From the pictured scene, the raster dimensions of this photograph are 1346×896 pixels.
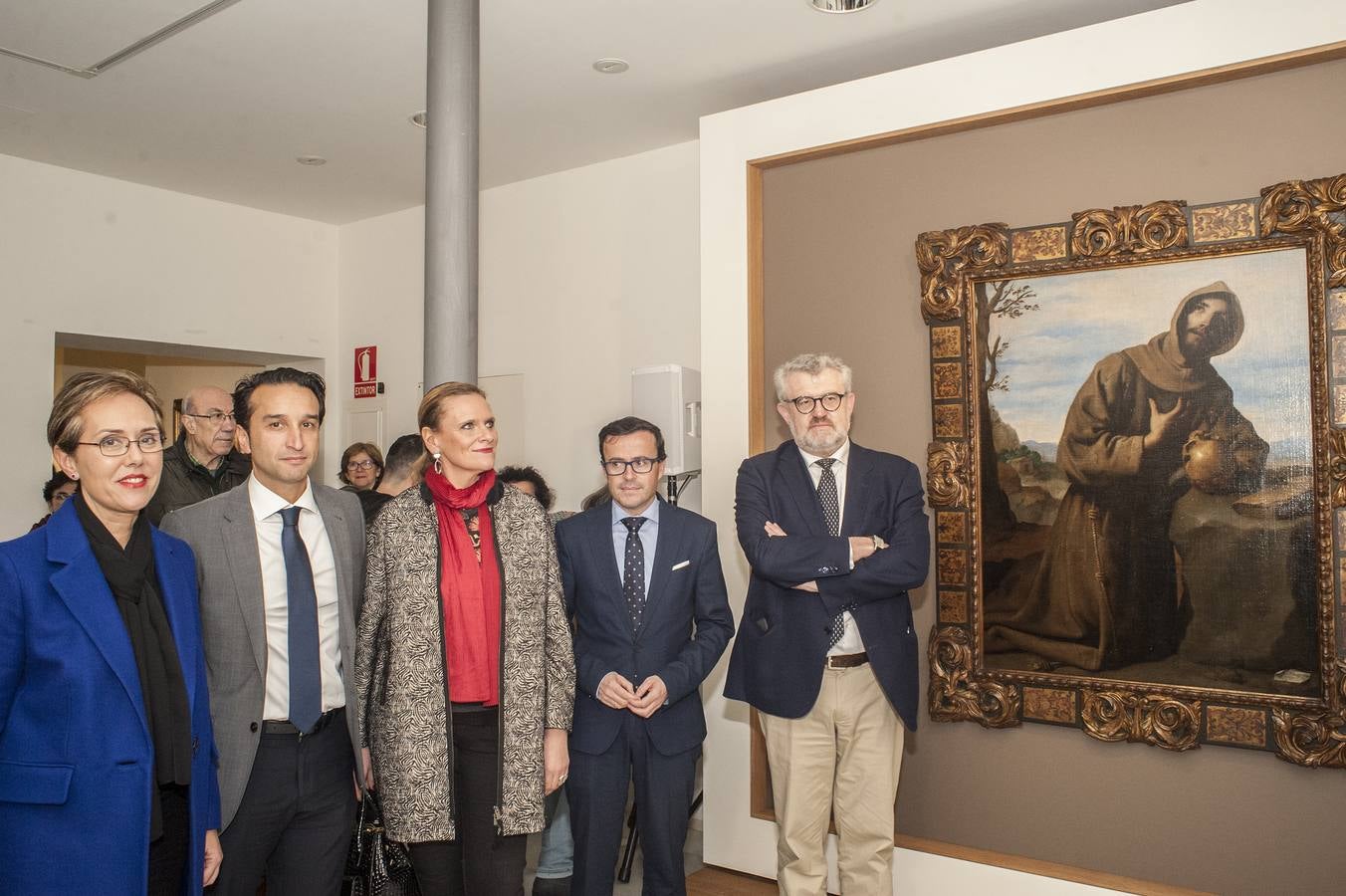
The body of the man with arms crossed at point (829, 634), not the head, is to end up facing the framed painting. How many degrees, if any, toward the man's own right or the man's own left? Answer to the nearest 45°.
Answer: approximately 90° to the man's own left

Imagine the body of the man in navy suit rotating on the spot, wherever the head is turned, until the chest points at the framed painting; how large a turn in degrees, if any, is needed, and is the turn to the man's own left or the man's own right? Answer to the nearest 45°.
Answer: approximately 90° to the man's own left

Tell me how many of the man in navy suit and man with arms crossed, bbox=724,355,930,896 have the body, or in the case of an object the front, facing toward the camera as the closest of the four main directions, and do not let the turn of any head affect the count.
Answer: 2

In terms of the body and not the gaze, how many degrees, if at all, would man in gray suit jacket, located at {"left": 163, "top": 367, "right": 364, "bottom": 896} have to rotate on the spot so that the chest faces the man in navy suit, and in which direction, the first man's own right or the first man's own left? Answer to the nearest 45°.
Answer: approximately 45° to the first man's own left

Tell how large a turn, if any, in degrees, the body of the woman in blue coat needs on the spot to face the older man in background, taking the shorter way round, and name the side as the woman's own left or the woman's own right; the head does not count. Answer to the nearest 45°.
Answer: approximately 135° to the woman's own left

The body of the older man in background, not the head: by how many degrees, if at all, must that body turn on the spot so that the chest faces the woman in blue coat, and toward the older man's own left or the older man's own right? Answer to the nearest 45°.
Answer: approximately 45° to the older man's own right

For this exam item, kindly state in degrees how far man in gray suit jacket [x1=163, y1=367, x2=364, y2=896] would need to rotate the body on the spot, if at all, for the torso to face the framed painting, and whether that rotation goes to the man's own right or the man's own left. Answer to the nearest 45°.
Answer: approximately 45° to the man's own left

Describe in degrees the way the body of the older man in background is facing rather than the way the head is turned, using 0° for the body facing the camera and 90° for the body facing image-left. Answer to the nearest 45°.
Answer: approximately 315°

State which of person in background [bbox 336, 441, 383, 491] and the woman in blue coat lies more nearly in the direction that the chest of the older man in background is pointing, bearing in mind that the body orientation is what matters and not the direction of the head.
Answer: the woman in blue coat

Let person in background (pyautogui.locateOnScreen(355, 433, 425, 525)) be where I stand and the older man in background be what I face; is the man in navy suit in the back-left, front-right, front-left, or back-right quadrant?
back-left

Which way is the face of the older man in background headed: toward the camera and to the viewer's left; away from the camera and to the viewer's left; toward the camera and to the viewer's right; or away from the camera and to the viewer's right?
toward the camera and to the viewer's right
